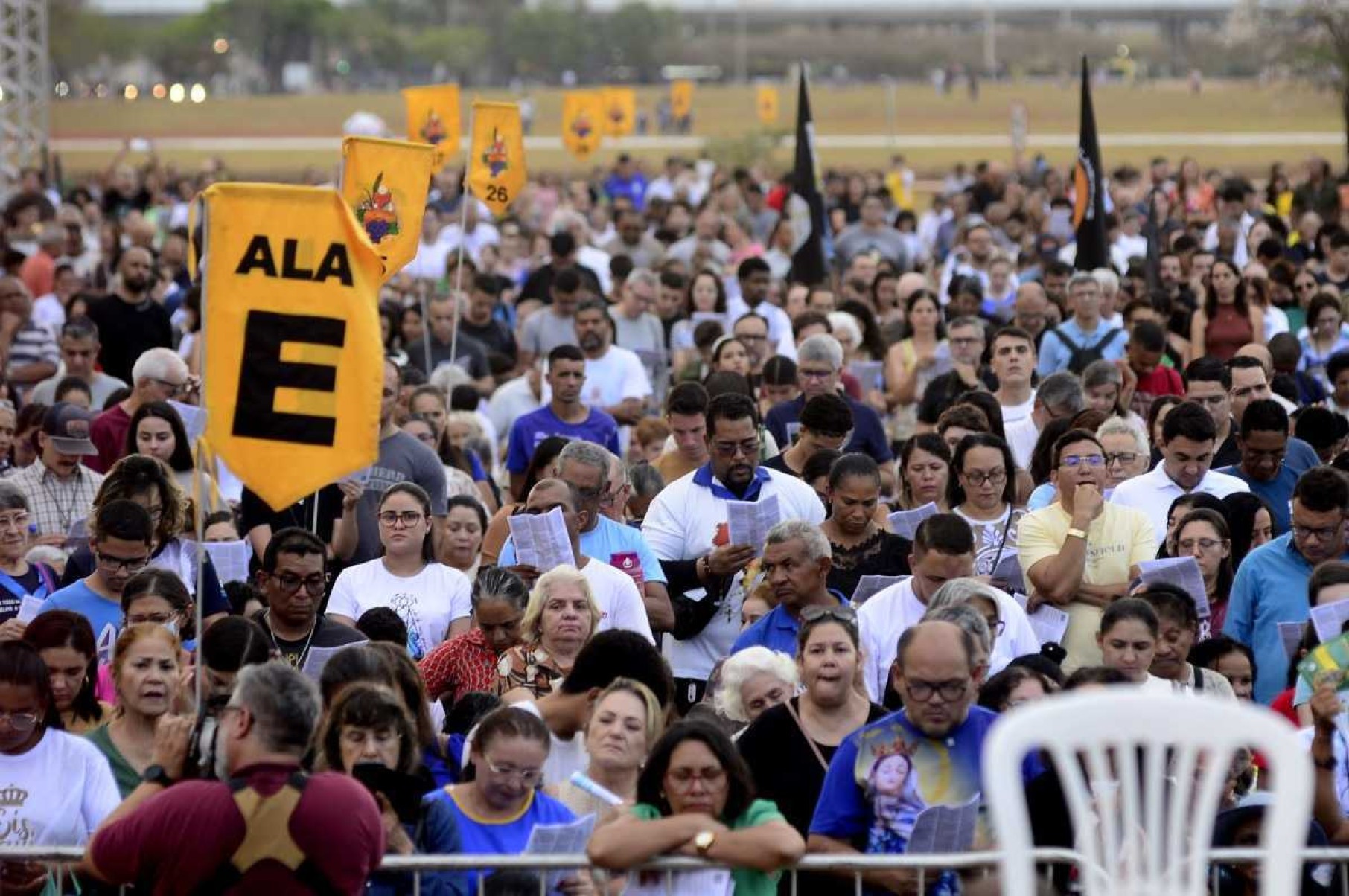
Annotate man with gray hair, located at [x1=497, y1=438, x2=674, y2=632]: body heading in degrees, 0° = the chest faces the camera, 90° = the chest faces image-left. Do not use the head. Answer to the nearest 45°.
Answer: approximately 0°

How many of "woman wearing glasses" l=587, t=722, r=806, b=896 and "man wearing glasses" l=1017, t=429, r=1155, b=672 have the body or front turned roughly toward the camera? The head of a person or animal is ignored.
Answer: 2

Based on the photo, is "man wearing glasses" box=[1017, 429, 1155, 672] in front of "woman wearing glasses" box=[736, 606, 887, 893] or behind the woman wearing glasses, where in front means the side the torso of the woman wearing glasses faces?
behind

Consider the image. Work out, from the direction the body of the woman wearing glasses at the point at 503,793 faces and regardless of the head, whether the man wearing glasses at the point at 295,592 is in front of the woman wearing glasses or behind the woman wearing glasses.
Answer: behind

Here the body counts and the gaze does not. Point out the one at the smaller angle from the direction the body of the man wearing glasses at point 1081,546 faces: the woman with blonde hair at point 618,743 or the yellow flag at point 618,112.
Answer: the woman with blonde hair

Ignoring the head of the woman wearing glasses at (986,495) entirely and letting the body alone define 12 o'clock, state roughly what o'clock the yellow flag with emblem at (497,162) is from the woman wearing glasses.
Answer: The yellow flag with emblem is roughly at 5 o'clock from the woman wearing glasses.

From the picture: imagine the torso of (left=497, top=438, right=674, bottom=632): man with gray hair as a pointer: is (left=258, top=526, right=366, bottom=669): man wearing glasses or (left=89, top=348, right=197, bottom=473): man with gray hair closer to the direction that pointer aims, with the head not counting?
the man wearing glasses
